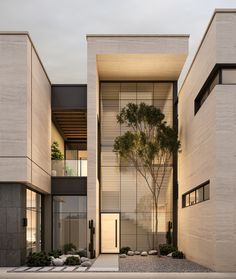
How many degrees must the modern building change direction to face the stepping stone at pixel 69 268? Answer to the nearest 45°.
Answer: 0° — it already faces it

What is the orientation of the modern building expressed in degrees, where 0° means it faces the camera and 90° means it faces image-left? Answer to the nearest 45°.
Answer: approximately 0°

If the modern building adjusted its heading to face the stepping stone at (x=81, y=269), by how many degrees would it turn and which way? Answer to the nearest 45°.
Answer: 0° — it already faces it

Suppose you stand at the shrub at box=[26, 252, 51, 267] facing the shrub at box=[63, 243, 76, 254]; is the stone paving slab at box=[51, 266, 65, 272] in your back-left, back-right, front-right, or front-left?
back-right

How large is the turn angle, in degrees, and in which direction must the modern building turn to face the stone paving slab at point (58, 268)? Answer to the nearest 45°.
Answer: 0° — it already faces it
